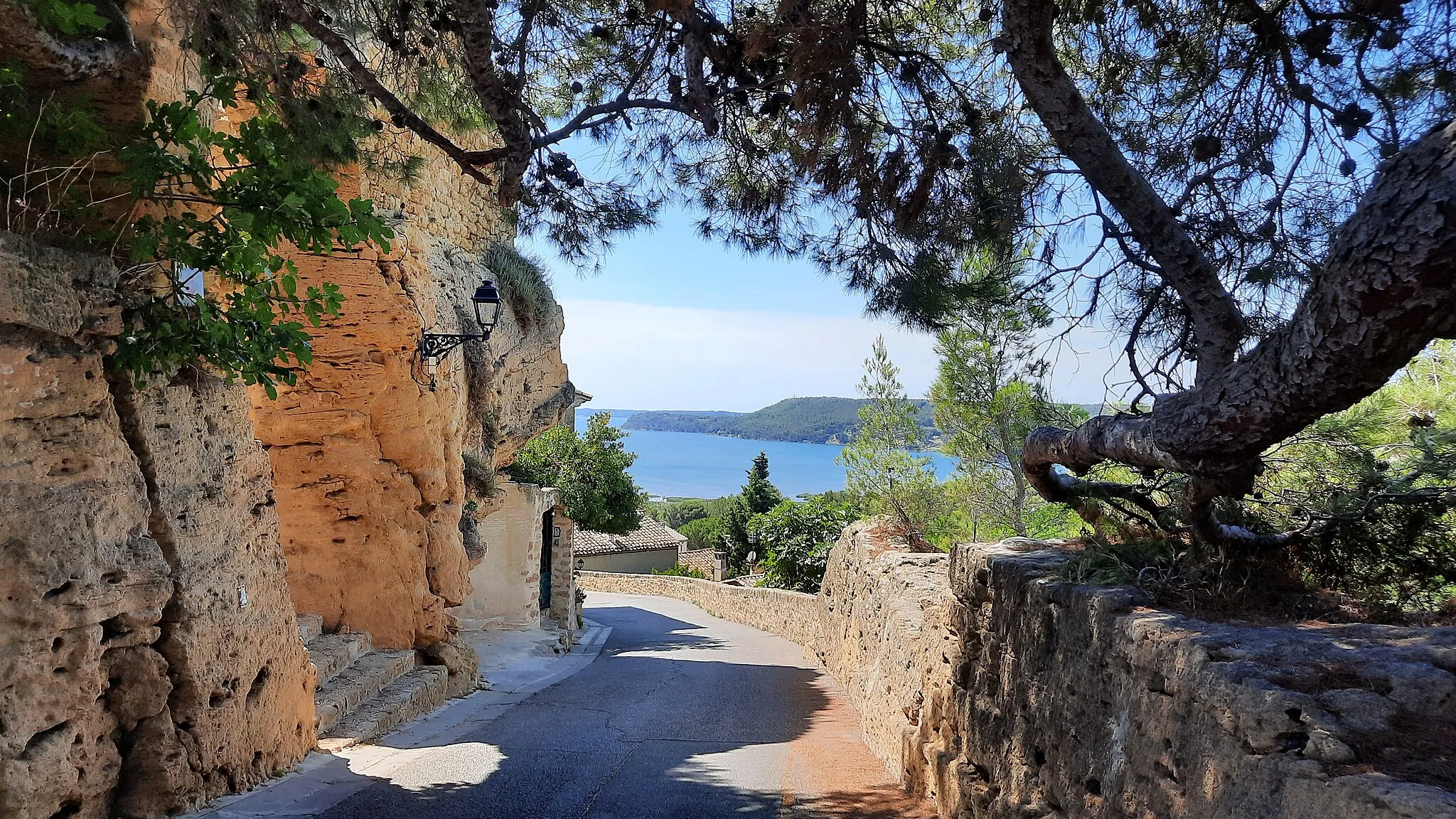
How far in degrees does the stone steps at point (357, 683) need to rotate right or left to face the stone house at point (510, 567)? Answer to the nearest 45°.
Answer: approximately 135° to its left

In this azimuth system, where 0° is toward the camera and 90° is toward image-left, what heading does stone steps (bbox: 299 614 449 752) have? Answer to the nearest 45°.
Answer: approximately 315°

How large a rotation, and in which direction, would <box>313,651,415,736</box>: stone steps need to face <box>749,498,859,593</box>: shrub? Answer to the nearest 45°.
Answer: approximately 90° to its left

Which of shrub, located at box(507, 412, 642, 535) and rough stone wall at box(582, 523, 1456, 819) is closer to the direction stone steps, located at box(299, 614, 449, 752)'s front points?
the rough stone wall

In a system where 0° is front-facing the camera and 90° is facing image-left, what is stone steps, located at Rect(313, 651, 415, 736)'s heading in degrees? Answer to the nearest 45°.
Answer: approximately 315°

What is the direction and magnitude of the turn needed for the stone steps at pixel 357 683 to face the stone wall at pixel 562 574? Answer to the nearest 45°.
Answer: approximately 135° to its left

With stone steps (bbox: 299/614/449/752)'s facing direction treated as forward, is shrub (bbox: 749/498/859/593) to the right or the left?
on its left

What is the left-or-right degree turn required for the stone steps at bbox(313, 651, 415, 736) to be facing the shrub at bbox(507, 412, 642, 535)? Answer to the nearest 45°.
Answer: approximately 135° to its left

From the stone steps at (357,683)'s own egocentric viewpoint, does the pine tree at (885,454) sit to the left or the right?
on its left

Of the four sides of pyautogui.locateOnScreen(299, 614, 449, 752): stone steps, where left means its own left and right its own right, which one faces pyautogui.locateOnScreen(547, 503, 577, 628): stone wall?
left
